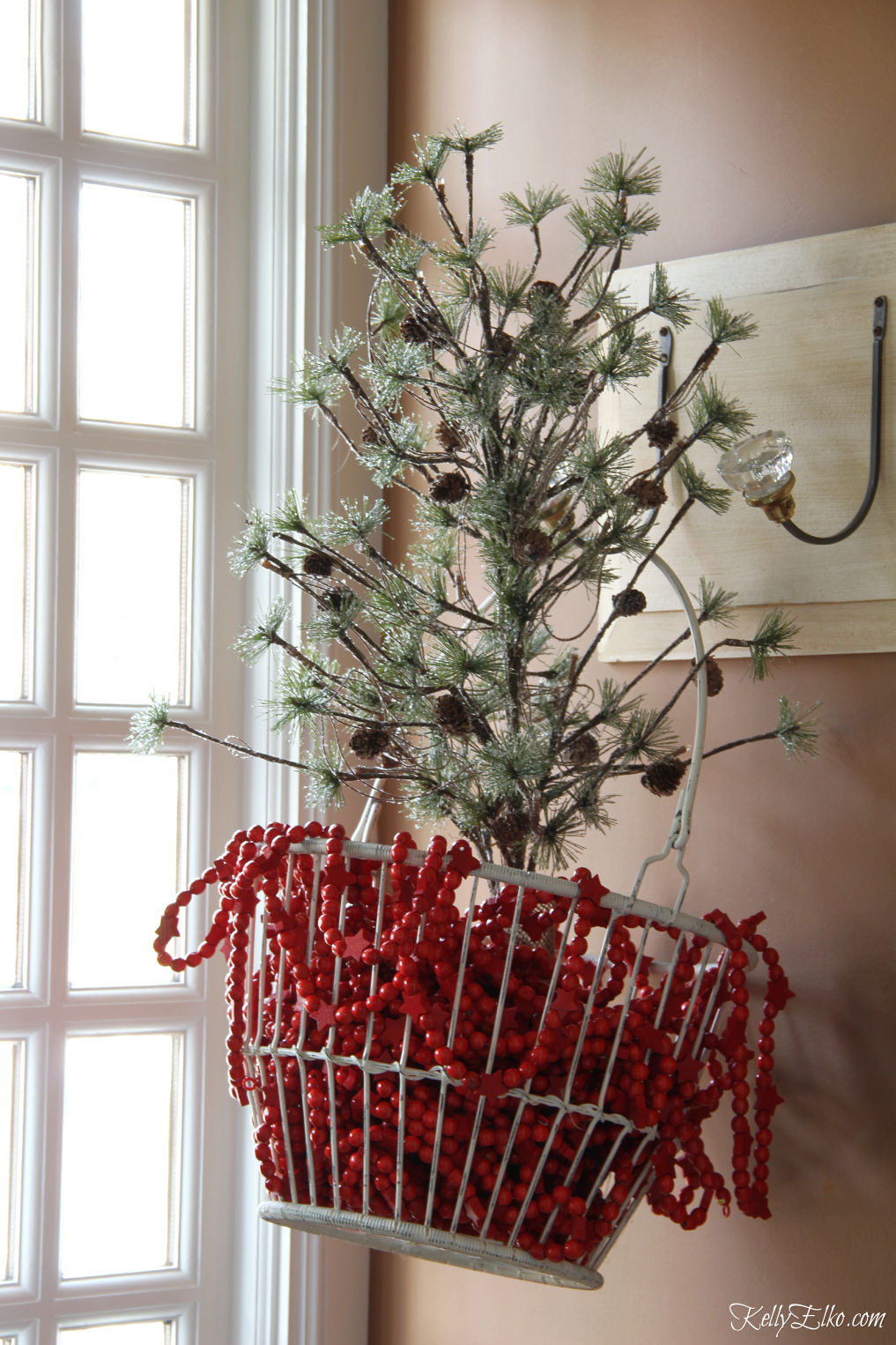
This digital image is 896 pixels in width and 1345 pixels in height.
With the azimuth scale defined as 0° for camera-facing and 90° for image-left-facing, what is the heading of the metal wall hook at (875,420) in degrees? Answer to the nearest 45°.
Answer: approximately 45°

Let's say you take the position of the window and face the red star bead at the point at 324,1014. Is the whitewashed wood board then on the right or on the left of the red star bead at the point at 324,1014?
left
